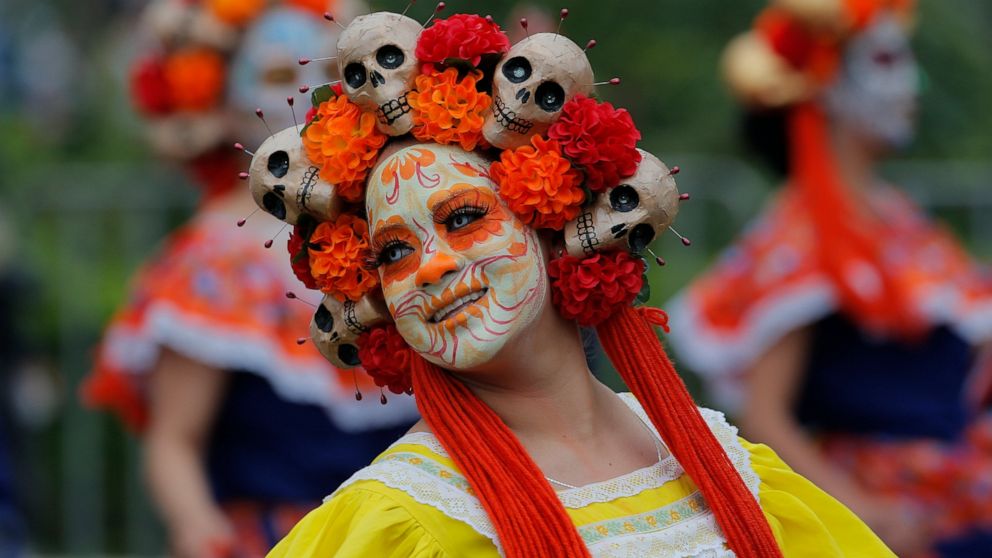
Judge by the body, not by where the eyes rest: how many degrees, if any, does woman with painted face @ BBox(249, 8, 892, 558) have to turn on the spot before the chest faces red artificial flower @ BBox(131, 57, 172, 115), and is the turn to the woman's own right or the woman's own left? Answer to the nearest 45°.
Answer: approximately 135° to the woman's own right

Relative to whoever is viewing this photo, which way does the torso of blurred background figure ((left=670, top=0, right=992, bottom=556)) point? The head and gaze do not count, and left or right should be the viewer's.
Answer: facing the viewer and to the right of the viewer

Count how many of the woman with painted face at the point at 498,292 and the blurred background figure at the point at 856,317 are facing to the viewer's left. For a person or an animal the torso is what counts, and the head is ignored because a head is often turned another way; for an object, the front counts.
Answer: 0

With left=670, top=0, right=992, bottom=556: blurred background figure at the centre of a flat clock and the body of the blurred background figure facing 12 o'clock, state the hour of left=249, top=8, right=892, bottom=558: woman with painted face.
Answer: The woman with painted face is roughly at 2 o'clock from the blurred background figure.

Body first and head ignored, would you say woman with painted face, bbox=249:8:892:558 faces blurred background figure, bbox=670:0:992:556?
no

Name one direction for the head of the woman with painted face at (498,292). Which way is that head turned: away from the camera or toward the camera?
toward the camera

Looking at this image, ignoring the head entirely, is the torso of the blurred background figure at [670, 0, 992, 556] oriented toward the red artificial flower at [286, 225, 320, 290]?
no

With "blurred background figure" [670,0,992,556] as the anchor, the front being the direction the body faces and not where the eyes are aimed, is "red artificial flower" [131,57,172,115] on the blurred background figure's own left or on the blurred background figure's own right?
on the blurred background figure's own right

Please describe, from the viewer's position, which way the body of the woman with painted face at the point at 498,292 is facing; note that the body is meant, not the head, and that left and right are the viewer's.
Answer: facing the viewer
